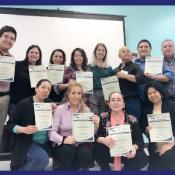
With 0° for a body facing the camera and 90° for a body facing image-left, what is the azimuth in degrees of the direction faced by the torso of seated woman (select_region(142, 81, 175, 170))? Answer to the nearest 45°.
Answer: approximately 0°

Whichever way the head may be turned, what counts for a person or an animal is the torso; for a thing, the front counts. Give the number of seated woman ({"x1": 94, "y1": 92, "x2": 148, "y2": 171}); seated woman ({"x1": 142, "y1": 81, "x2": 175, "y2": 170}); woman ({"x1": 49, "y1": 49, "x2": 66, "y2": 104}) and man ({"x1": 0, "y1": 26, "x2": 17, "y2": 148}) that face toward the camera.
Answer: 4

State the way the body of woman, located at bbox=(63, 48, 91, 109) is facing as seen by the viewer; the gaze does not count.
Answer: toward the camera

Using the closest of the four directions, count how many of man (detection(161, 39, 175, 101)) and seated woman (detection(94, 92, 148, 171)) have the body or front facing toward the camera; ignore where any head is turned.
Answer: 2

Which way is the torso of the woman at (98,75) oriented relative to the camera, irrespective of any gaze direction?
toward the camera

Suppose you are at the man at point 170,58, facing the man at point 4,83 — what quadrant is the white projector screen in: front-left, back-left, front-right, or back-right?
front-right

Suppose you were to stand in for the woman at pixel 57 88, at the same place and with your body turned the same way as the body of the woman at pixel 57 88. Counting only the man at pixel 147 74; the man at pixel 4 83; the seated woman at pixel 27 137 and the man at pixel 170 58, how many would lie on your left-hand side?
2

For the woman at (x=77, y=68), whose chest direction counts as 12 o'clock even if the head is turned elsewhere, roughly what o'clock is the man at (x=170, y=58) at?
The man is roughly at 9 o'clock from the woman.

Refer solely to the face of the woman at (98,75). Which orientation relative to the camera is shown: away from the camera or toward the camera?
toward the camera

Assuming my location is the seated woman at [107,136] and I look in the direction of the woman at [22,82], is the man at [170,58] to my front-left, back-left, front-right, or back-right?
back-right

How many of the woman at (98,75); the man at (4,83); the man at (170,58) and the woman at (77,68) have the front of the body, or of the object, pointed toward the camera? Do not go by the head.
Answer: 4

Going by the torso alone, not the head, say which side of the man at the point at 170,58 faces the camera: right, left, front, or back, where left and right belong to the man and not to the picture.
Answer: front

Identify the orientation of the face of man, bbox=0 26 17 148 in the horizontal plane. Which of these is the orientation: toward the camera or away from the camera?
toward the camera

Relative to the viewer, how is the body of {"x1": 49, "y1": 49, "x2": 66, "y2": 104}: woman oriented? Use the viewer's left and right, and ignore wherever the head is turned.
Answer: facing the viewer

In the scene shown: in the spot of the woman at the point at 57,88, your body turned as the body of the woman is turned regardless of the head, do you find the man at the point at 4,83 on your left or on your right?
on your right
